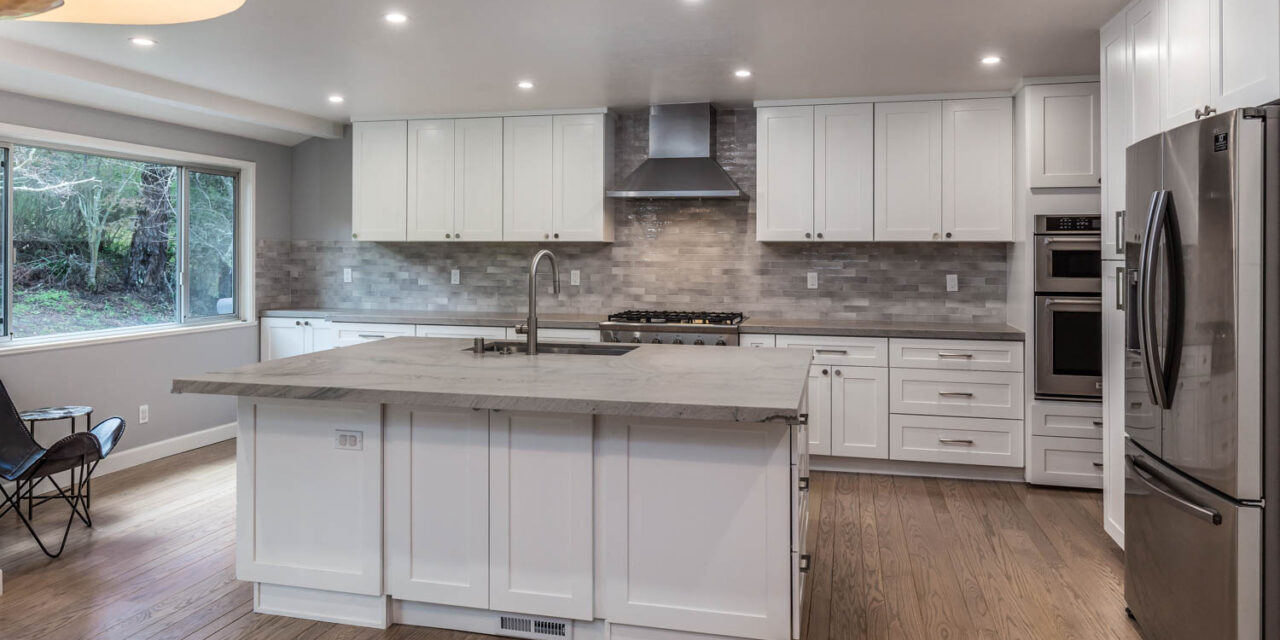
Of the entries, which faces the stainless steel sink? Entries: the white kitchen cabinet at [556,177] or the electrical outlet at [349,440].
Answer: the white kitchen cabinet

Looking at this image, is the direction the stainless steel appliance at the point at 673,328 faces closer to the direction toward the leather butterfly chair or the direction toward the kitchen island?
the kitchen island

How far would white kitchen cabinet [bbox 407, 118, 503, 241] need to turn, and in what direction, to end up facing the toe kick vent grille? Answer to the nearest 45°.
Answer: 0° — it already faces it

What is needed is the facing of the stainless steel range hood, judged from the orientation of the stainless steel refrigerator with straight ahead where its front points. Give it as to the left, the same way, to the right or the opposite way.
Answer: to the left

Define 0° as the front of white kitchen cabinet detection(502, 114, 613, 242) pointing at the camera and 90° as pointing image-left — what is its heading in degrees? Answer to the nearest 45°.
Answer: approximately 0°

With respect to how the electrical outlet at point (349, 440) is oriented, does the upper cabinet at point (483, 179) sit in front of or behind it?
behind

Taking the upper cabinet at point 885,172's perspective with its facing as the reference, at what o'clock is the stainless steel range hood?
The stainless steel range hood is roughly at 3 o'clock from the upper cabinet.

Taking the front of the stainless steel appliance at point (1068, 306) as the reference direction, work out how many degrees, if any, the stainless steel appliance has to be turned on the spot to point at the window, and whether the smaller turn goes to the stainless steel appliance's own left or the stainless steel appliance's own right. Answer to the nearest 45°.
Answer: approximately 45° to the stainless steel appliance's own right

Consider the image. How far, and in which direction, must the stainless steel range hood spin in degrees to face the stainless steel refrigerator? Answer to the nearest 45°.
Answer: approximately 45° to its left
